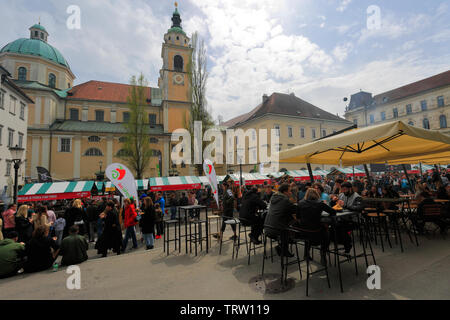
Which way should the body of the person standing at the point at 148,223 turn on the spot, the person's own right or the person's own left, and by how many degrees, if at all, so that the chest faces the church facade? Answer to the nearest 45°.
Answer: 0° — they already face it

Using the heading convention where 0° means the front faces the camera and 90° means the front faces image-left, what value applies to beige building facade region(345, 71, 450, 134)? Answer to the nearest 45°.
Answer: approximately 45°

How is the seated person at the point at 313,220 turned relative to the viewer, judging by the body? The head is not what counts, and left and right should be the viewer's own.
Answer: facing away from the viewer and to the right of the viewer
